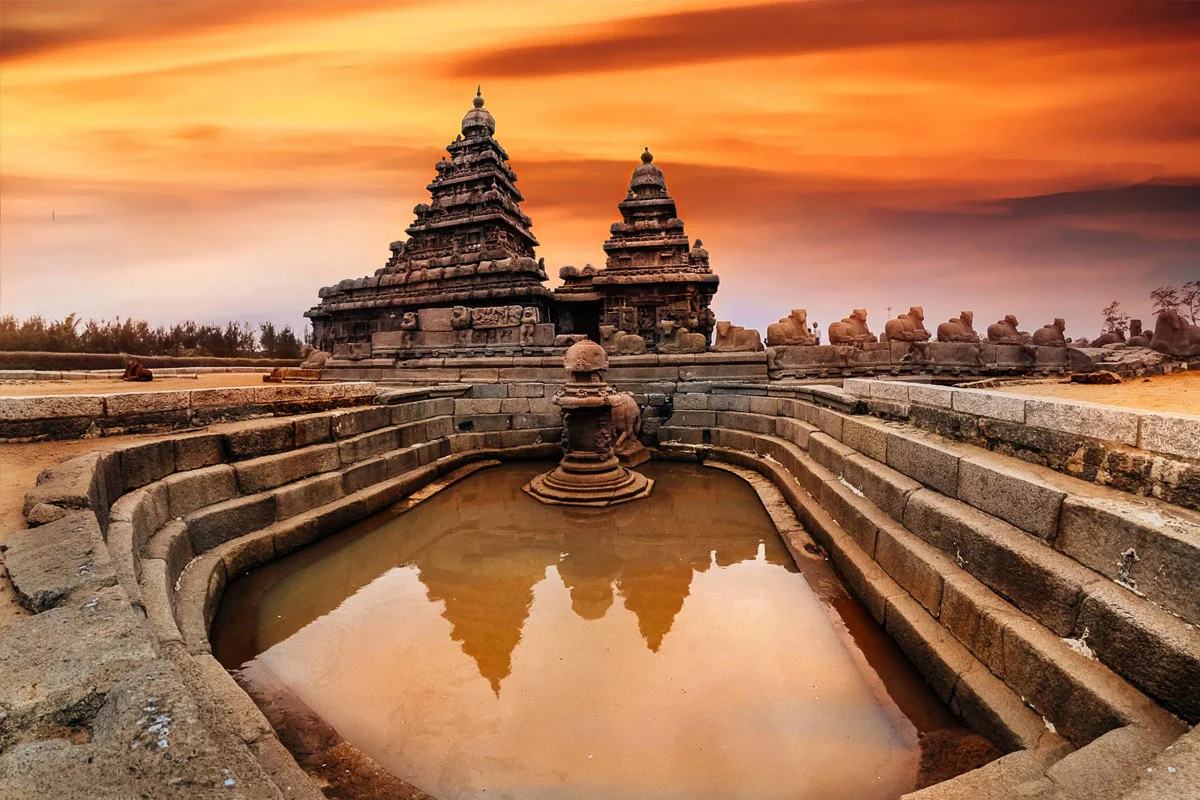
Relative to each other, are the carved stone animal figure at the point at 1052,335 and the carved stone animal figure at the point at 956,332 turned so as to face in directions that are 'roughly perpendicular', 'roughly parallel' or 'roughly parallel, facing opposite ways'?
roughly parallel

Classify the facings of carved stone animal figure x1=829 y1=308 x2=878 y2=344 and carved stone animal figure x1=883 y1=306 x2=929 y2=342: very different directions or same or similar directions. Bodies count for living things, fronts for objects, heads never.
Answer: same or similar directions

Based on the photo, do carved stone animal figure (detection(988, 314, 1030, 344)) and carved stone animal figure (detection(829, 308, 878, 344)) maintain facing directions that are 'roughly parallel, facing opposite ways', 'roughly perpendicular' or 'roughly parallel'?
roughly parallel
